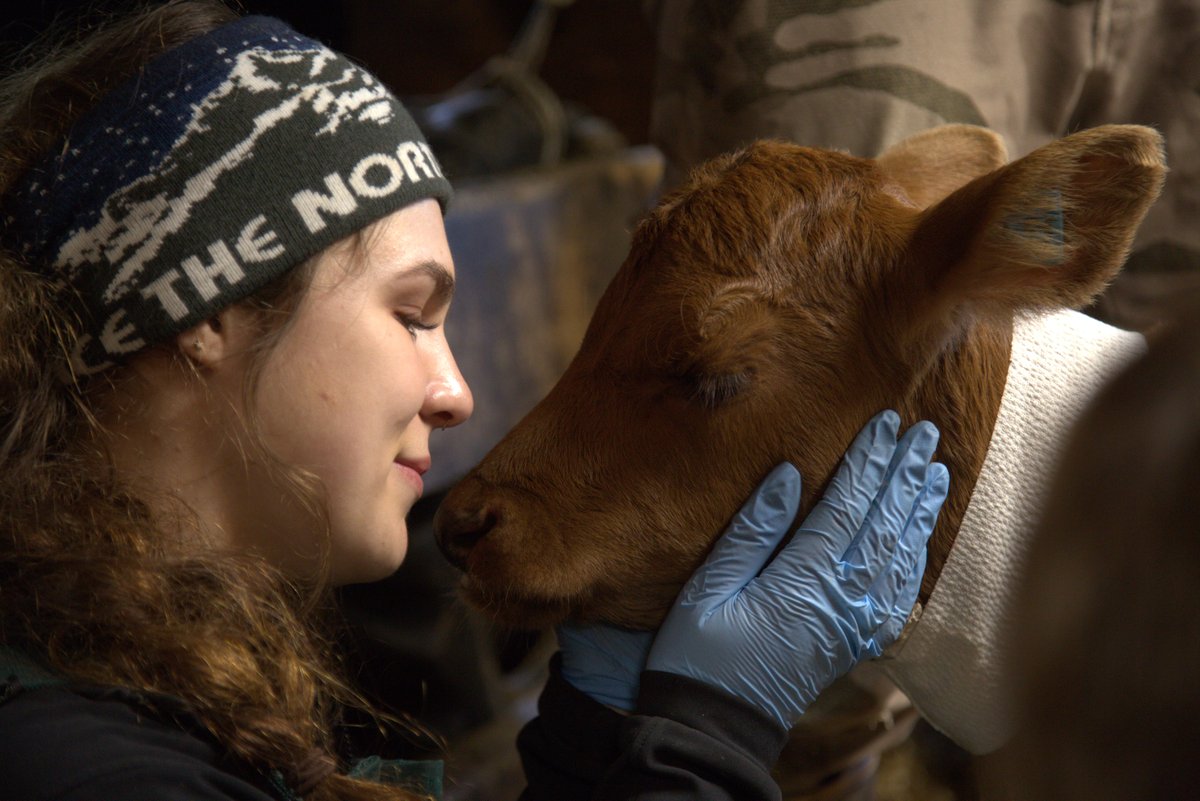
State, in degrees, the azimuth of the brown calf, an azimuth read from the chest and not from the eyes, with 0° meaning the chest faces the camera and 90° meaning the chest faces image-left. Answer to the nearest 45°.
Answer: approximately 90°

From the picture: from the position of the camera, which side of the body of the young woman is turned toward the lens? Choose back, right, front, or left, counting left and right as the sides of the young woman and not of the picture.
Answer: right

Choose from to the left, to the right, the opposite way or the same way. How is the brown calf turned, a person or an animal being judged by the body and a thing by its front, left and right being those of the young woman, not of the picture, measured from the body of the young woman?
the opposite way

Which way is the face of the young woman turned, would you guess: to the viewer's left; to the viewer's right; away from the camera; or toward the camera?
to the viewer's right
